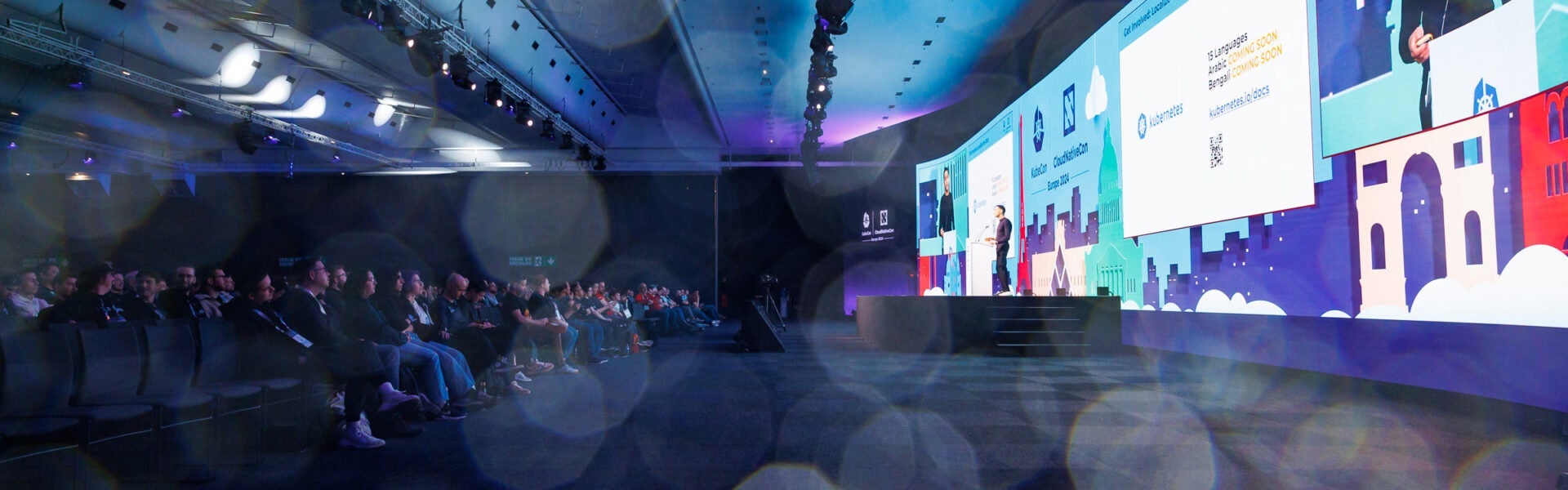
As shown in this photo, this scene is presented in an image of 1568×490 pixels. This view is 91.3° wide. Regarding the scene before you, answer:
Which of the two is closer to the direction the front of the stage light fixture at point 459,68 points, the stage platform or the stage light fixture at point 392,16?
the stage platform

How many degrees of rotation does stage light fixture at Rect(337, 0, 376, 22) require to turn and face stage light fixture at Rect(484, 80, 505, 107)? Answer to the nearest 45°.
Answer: approximately 45° to its left

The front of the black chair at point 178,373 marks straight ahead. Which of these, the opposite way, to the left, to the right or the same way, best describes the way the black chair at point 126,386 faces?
the same way

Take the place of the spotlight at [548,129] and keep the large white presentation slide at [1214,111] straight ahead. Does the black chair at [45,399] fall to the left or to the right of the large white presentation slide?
right

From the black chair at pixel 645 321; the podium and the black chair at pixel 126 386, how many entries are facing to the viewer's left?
1

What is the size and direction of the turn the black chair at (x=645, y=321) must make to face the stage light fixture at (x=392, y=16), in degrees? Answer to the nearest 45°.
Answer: approximately 180°

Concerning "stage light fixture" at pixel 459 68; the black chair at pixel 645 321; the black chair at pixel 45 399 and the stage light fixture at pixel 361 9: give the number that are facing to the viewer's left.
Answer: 0

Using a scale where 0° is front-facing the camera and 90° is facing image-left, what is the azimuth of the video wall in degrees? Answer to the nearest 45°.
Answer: approximately 45°

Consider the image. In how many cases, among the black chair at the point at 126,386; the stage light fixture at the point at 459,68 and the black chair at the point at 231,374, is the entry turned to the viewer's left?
0

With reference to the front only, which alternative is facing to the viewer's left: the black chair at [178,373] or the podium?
the podium

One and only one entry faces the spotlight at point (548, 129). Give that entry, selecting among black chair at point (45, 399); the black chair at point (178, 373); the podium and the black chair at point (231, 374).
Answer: the podium

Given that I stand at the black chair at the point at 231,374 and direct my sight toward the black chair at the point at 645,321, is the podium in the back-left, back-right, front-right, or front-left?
front-right

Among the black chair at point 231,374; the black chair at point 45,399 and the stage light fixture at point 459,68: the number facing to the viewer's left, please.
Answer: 0
